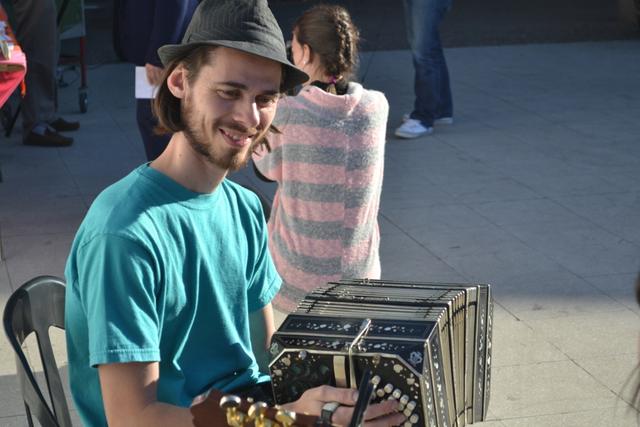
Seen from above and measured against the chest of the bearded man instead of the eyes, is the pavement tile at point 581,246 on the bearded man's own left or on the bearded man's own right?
on the bearded man's own left

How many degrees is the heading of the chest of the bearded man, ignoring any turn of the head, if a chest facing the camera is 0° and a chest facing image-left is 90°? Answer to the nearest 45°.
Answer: approximately 315°

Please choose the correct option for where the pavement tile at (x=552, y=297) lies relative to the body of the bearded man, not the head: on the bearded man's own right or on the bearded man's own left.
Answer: on the bearded man's own left

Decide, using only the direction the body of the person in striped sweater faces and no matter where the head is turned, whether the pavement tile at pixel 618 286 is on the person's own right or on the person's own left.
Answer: on the person's own right

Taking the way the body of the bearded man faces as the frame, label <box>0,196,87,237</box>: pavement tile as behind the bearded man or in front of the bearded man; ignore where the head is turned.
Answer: behind

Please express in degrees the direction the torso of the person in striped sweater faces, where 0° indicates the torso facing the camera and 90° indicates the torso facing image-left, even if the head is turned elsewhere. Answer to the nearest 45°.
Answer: approximately 135°

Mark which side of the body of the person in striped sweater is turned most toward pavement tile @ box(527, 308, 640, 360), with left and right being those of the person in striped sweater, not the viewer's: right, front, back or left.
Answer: right

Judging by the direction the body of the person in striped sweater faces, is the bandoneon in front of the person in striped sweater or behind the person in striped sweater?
behind

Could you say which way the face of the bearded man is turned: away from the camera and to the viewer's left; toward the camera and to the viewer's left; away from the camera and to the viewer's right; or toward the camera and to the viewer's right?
toward the camera and to the viewer's right
